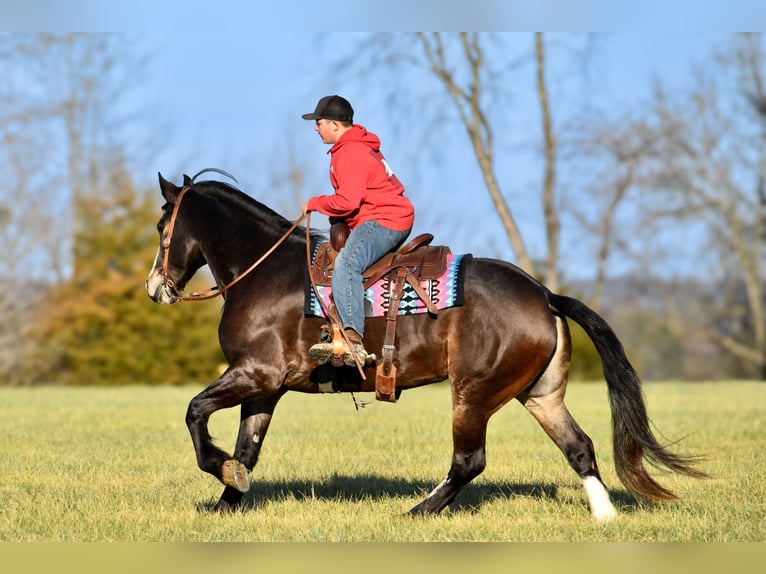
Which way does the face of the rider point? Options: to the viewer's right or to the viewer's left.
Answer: to the viewer's left

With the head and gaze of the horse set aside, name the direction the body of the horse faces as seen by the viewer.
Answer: to the viewer's left

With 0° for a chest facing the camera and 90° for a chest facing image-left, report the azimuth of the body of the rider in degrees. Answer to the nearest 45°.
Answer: approximately 90°
